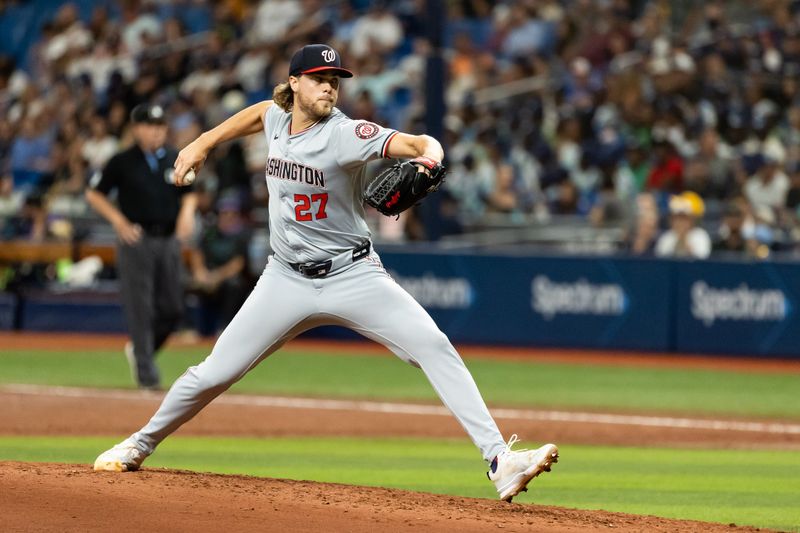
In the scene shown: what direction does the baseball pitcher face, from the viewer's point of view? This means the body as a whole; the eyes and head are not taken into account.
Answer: toward the camera

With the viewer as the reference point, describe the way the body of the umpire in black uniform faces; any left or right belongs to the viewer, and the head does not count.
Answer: facing the viewer and to the right of the viewer

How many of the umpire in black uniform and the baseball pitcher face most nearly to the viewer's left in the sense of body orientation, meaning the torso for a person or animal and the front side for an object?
0

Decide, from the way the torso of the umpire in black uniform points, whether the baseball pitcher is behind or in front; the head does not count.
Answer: in front

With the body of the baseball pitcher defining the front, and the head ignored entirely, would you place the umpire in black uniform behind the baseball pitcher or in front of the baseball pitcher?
behind
